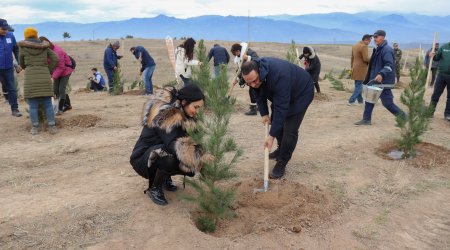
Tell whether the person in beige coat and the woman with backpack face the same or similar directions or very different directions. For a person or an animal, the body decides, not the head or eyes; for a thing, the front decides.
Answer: very different directions

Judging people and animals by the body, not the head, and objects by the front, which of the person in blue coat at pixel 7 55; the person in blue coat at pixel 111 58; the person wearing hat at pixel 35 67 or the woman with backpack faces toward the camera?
the person in blue coat at pixel 7 55
